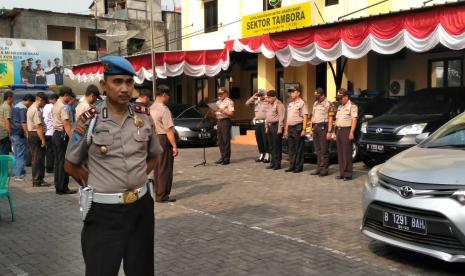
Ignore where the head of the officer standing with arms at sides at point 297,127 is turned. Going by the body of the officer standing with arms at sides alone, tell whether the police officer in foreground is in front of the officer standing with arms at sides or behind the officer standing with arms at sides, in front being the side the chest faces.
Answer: in front

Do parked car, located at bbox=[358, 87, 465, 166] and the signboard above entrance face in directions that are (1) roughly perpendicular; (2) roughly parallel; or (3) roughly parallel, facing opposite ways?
roughly parallel

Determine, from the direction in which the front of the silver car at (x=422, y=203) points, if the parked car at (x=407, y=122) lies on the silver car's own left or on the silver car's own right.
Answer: on the silver car's own right

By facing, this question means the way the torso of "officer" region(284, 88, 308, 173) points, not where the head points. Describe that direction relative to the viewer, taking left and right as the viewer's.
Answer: facing the viewer and to the left of the viewer

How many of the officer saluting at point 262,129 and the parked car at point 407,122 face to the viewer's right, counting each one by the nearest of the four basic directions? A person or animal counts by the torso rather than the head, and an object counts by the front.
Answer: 0

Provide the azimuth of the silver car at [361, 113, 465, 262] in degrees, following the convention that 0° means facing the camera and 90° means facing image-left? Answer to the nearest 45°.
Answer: approximately 45°

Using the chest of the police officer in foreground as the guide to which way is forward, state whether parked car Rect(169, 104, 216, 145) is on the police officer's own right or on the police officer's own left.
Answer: on the police officer's own left

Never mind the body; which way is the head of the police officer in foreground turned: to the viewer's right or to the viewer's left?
to the viewer's right

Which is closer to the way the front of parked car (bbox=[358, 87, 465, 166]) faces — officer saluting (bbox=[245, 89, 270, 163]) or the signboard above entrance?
the officer saluting

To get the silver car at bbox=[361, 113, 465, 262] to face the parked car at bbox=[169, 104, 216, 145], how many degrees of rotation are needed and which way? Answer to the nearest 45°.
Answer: approximately 90° to its right

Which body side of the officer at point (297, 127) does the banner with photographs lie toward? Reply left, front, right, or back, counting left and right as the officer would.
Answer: right

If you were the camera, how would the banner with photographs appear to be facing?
facing the viewer

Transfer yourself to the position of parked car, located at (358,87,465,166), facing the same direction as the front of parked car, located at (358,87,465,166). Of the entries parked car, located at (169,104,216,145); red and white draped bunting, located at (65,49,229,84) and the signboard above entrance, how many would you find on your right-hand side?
3

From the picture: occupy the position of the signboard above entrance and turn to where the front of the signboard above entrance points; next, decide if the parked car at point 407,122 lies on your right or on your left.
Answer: on your left

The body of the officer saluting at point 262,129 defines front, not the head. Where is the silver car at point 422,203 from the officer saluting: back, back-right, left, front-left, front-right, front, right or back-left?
front-left
